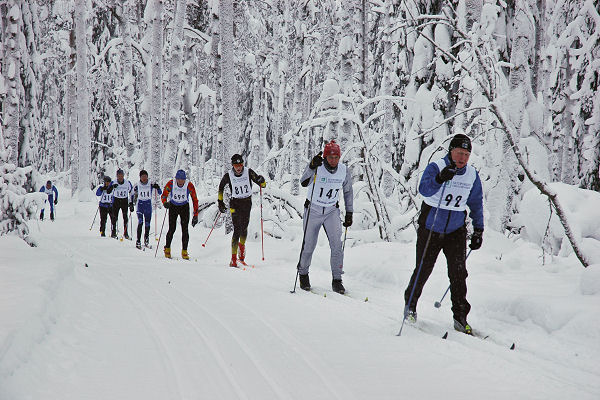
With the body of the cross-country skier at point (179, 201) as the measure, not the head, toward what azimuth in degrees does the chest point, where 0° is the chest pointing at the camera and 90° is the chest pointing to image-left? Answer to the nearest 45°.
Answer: approximately 0°

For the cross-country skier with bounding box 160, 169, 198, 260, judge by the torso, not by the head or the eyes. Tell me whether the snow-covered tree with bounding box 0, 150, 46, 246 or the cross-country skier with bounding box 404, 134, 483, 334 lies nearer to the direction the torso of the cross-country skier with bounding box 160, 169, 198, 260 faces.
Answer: the cross-country skier

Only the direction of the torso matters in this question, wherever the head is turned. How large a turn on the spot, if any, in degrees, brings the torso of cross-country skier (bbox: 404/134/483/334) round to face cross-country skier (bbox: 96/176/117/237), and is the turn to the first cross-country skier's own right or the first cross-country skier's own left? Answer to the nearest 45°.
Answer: approximately 180°

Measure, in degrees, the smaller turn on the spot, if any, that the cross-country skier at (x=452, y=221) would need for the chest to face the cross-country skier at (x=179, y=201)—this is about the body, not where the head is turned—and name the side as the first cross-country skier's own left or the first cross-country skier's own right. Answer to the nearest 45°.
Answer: approximately 180°
